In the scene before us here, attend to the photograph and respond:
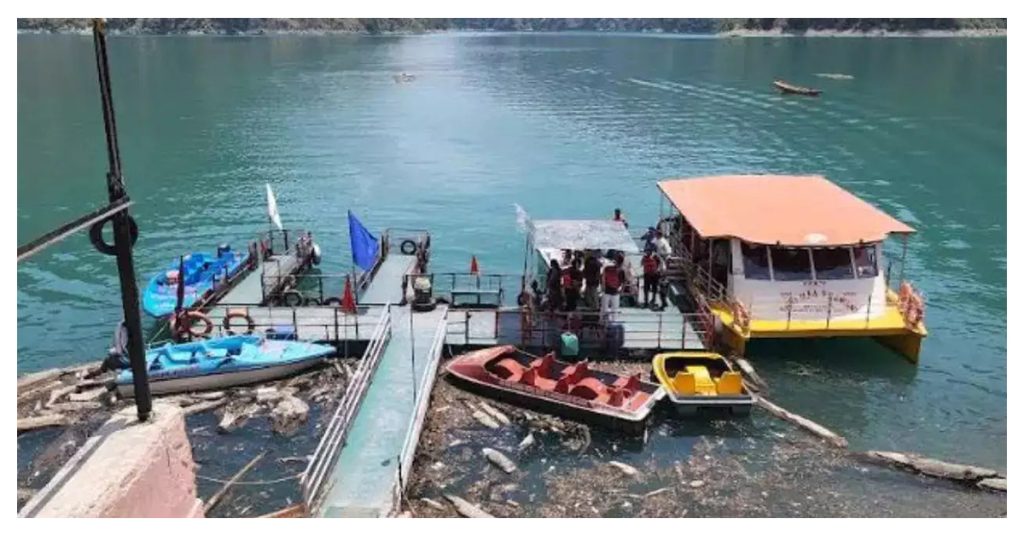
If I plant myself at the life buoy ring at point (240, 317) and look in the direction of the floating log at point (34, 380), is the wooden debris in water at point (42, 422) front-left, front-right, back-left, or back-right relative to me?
front-left

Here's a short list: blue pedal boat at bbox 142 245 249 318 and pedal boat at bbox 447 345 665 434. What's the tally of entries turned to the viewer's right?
0

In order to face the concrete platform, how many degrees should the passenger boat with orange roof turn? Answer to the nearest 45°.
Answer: approximately 45° to its right

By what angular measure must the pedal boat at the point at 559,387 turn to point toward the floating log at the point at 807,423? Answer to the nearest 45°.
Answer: approximately 135° to its right

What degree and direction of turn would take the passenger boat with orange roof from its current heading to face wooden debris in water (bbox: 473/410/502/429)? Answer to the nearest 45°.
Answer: approximately 90° to its right

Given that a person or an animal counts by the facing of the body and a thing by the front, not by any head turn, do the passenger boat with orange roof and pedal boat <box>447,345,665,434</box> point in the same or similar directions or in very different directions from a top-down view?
very different directions

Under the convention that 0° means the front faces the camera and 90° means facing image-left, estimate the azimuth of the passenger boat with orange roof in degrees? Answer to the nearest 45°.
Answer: approximately 315°

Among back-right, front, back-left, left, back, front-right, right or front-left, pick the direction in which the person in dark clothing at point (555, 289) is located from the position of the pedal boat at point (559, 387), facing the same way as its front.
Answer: front-right

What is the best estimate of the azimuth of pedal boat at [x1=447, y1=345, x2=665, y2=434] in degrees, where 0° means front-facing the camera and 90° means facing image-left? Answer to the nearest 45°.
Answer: approximately 135°

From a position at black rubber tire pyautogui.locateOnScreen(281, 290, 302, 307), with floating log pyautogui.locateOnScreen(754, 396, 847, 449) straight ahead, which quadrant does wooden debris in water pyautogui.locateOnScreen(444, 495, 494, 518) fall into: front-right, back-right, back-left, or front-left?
front-right
